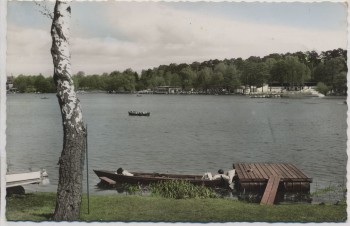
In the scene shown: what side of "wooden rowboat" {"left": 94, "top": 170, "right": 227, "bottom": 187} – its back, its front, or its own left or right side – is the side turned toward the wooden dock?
back

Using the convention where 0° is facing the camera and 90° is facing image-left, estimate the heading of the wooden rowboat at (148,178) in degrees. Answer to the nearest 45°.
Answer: approximately 90°
